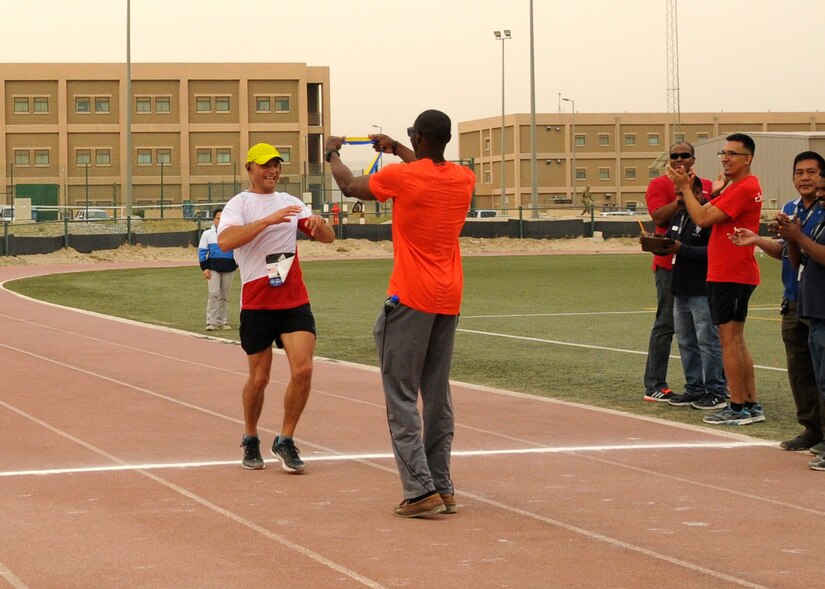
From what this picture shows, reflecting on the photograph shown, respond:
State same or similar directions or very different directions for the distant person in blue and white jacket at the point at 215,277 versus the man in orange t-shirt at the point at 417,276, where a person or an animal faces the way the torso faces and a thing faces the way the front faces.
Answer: very different directions

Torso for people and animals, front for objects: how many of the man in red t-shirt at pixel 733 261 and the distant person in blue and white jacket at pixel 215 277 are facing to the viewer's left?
1

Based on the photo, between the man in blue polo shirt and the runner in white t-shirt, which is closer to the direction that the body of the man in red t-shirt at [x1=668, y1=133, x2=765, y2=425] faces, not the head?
the runner in white t-shirt

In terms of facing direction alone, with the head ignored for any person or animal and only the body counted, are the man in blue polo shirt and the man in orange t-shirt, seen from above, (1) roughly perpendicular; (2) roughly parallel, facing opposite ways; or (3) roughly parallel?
roughly perpendicular

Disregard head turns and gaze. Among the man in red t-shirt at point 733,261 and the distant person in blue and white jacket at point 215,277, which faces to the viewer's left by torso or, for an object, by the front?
the man in red t-shirt

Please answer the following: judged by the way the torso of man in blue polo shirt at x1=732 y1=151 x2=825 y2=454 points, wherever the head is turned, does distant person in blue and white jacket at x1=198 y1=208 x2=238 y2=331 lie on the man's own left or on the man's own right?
on the man's own right

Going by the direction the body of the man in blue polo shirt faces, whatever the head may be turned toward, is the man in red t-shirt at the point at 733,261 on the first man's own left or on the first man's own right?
on the first man's own right

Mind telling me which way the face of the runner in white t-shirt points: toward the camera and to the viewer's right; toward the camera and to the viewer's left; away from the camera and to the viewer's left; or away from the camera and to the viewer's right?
toward the camera and to the viewer's right

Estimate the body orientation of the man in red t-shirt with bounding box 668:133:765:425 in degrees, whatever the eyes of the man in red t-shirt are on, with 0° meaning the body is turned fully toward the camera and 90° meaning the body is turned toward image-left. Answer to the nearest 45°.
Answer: approximately 90°

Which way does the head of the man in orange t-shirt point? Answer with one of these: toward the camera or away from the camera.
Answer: away from the camera

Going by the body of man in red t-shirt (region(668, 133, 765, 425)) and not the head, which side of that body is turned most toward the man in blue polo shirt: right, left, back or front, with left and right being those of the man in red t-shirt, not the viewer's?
left
